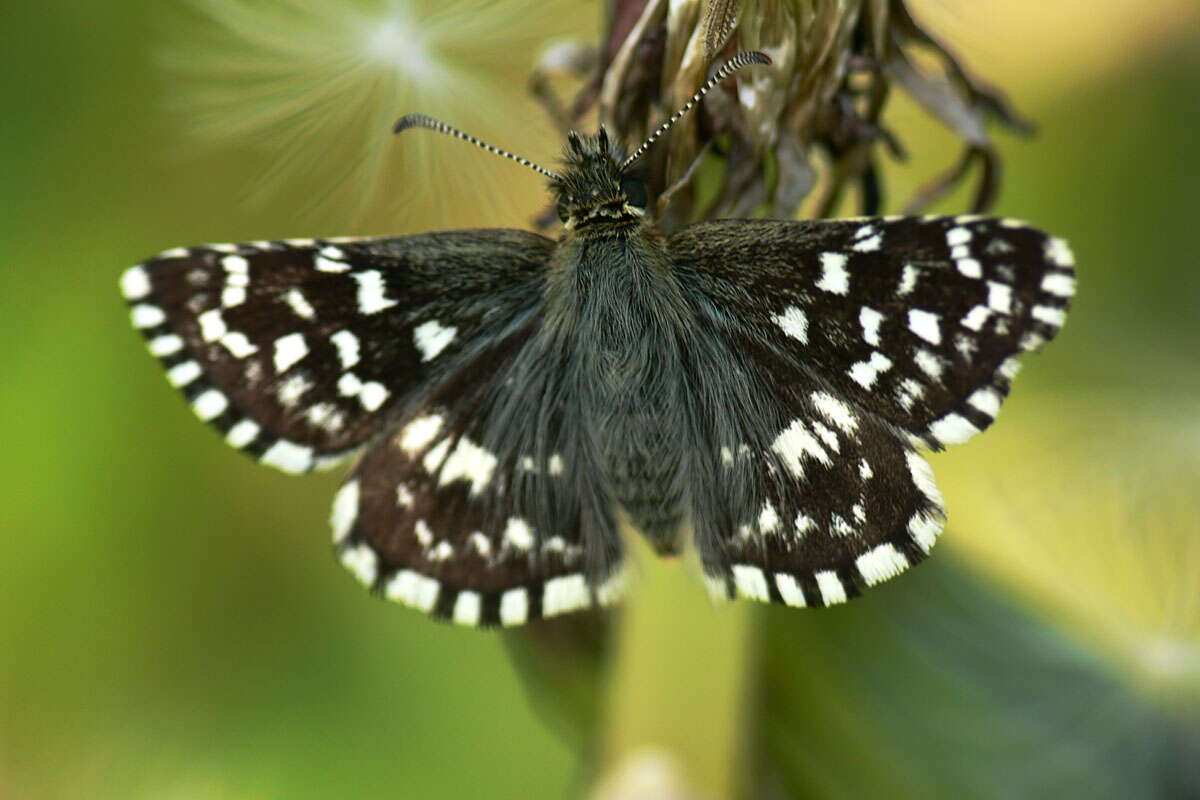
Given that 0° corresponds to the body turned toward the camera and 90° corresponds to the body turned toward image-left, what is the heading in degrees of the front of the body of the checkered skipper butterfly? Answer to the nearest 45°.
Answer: approximately 180°
